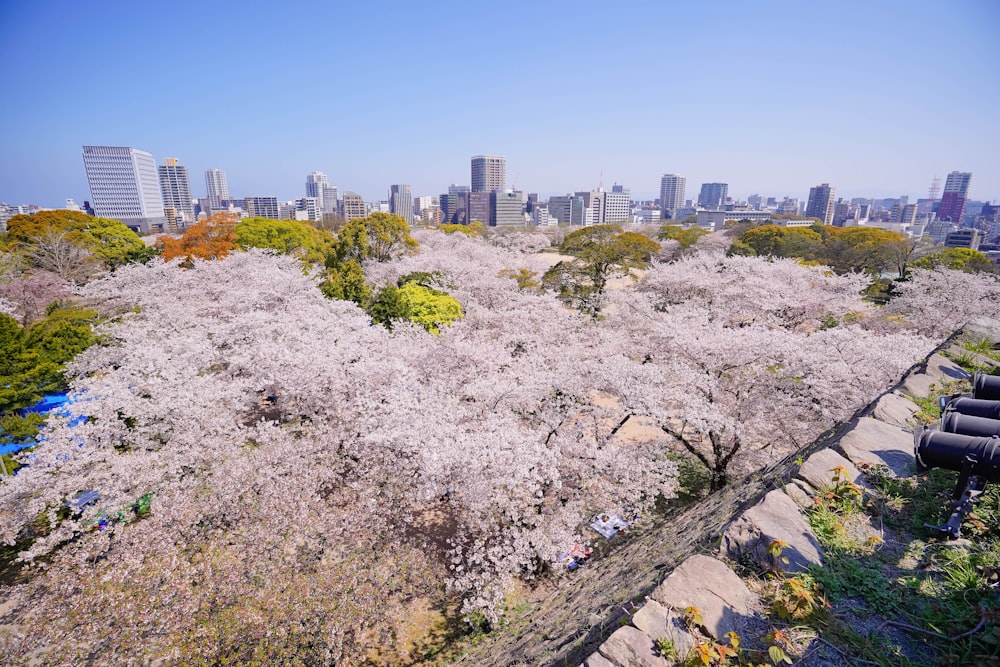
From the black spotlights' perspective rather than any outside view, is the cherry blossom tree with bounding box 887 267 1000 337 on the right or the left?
on its right

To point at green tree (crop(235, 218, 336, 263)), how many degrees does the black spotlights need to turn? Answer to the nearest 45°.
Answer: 0° — it already faces it

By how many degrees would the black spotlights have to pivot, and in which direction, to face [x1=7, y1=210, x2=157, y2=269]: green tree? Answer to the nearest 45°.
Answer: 0° — it already faces it

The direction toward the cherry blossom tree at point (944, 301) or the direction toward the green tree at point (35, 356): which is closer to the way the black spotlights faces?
the green tree

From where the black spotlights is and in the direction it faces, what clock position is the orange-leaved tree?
The orange-leaved tree is roughly at 12 o'clock from the black spotlights.

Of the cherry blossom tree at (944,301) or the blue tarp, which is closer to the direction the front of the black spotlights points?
the blue tarp

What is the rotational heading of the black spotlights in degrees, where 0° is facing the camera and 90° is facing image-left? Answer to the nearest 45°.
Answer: approximately 90°
